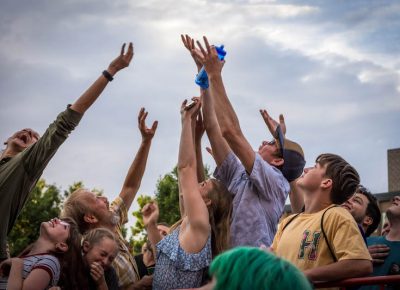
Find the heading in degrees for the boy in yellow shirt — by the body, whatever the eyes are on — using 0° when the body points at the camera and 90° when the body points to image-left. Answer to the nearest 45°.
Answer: approximately 45°

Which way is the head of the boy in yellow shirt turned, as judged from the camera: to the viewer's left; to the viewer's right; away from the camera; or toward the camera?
to the viewer's left
